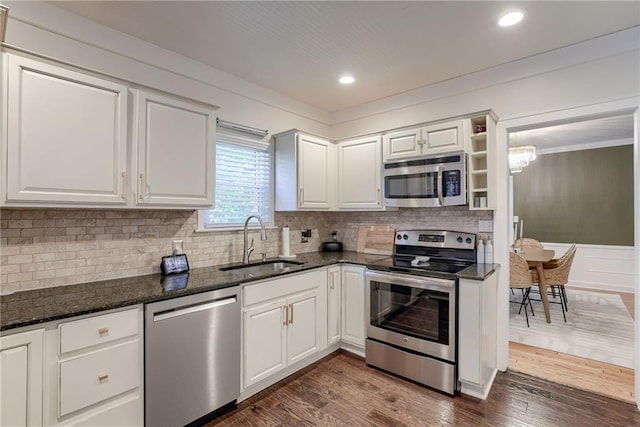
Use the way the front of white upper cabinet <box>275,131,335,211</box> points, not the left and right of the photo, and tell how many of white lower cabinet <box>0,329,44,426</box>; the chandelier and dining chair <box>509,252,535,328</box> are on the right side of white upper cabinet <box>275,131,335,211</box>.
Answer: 1

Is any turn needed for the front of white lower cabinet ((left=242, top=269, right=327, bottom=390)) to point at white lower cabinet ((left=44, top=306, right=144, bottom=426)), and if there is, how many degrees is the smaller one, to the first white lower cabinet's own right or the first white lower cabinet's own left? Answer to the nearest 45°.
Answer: approximately 90° to the first white lower cabinet's own right

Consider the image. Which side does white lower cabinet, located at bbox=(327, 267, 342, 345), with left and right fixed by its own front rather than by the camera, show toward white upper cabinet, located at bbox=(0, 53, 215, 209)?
right

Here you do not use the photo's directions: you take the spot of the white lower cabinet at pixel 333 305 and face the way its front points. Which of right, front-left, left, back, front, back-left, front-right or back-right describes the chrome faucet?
back-right

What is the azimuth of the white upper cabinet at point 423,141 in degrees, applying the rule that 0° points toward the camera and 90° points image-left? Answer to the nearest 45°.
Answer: approximately 45°

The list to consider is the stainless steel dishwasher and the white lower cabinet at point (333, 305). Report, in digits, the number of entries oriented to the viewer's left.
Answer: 0

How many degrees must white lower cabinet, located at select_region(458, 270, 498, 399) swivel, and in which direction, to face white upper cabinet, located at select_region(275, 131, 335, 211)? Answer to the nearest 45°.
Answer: approximately 90° to its right

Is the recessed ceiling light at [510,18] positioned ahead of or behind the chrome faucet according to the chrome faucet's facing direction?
ahead
